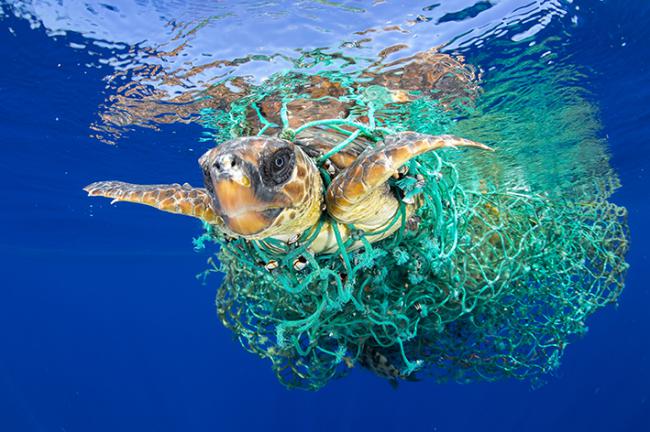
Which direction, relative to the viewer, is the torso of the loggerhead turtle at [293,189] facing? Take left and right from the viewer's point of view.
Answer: facing the viewer and to the left of the viewer
